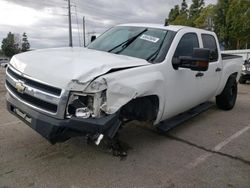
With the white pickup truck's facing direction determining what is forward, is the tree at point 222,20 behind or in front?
behind

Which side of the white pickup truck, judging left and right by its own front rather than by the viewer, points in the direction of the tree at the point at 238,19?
back
